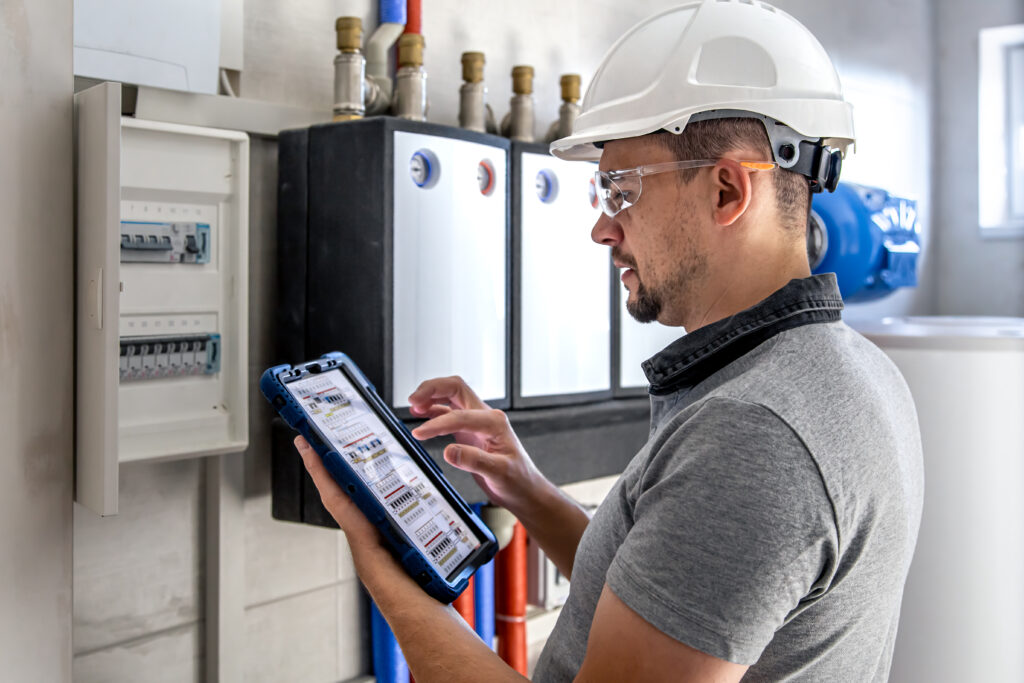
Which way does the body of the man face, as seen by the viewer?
to the viewer's left

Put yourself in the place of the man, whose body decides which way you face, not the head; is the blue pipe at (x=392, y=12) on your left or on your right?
on your right

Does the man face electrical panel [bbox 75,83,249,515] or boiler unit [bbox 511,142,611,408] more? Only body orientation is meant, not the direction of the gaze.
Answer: the electrical panel

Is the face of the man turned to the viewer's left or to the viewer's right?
to the viewer's left
